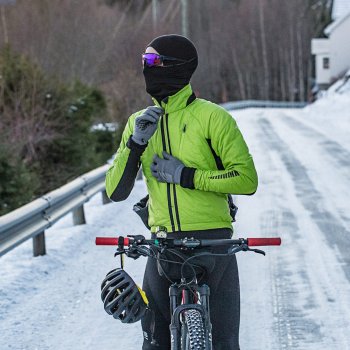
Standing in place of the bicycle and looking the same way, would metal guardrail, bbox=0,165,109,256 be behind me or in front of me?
behind

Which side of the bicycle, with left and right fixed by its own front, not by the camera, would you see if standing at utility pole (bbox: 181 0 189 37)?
back

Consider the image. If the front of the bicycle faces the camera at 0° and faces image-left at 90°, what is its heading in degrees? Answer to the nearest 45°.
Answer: approximately 0°
